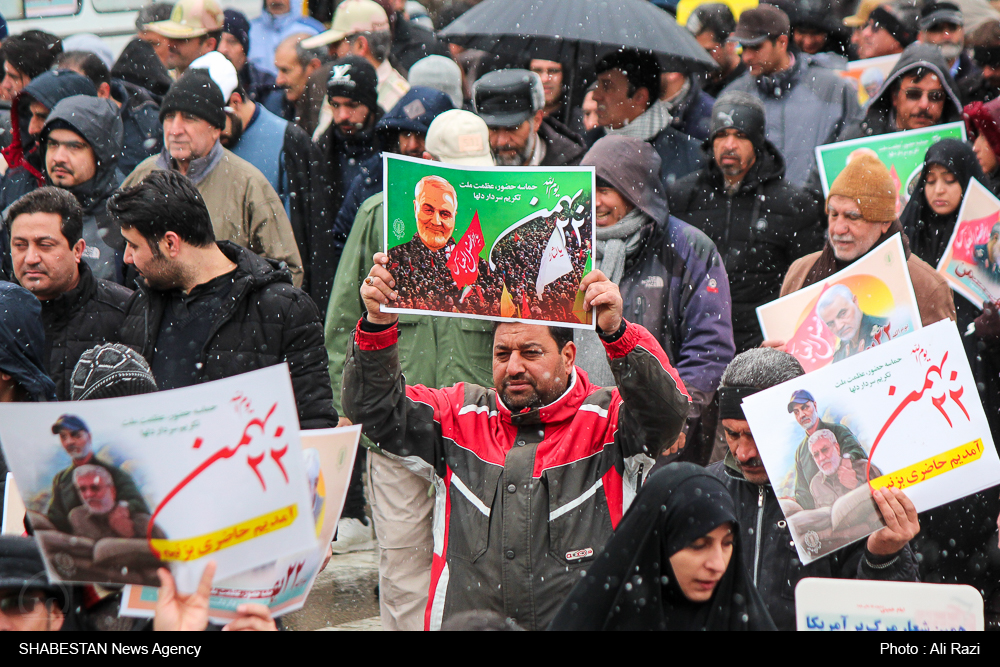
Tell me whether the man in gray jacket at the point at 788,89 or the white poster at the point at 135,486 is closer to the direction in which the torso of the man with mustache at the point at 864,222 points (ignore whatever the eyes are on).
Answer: the white poster

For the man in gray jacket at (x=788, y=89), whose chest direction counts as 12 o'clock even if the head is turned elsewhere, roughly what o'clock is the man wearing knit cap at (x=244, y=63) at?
The man wearing knit cap is roughly at 2 o'clock from the man in gray jacket.

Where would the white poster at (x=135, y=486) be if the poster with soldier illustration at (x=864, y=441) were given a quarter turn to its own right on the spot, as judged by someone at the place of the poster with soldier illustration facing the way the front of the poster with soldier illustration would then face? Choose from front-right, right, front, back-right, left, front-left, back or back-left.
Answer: front-left

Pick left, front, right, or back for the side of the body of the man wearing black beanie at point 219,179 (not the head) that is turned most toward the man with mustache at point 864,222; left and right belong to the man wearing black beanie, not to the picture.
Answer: left

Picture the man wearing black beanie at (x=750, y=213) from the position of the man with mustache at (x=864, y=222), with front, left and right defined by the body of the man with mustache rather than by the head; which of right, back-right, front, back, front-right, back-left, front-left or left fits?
right

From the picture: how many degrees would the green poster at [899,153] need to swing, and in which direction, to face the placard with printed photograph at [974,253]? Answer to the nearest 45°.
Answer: approximately 45° to its left

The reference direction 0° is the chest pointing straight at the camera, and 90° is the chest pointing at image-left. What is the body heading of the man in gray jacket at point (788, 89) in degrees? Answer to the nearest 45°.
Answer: approximately 45°

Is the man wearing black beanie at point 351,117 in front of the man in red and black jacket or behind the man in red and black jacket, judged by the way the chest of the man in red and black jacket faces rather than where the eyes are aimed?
behind

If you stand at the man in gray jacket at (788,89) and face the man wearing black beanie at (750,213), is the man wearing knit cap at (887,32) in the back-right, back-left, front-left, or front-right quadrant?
back-left

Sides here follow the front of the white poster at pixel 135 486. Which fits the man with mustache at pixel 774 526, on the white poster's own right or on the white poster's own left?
on the white poster's own left

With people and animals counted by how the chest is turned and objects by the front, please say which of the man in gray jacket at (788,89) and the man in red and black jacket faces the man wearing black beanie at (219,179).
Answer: the man in gray jacket

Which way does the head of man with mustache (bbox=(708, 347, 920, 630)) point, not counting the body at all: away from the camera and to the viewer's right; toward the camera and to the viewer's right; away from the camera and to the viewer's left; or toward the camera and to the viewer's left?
toward the camera and to the viewer's left

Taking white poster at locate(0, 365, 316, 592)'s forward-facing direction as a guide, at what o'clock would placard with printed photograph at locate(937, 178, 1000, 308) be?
The placard with printed photograph is roughly at 8 o'clock from the white poster.
